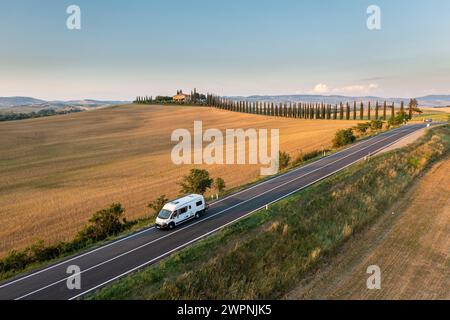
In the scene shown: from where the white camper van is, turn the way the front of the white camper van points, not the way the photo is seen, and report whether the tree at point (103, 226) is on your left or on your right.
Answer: on your right

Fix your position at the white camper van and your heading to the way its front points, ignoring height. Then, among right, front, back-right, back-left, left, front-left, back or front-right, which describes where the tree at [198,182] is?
back-right

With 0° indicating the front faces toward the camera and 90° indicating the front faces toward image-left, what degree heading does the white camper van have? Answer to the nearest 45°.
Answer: approximately 45°
